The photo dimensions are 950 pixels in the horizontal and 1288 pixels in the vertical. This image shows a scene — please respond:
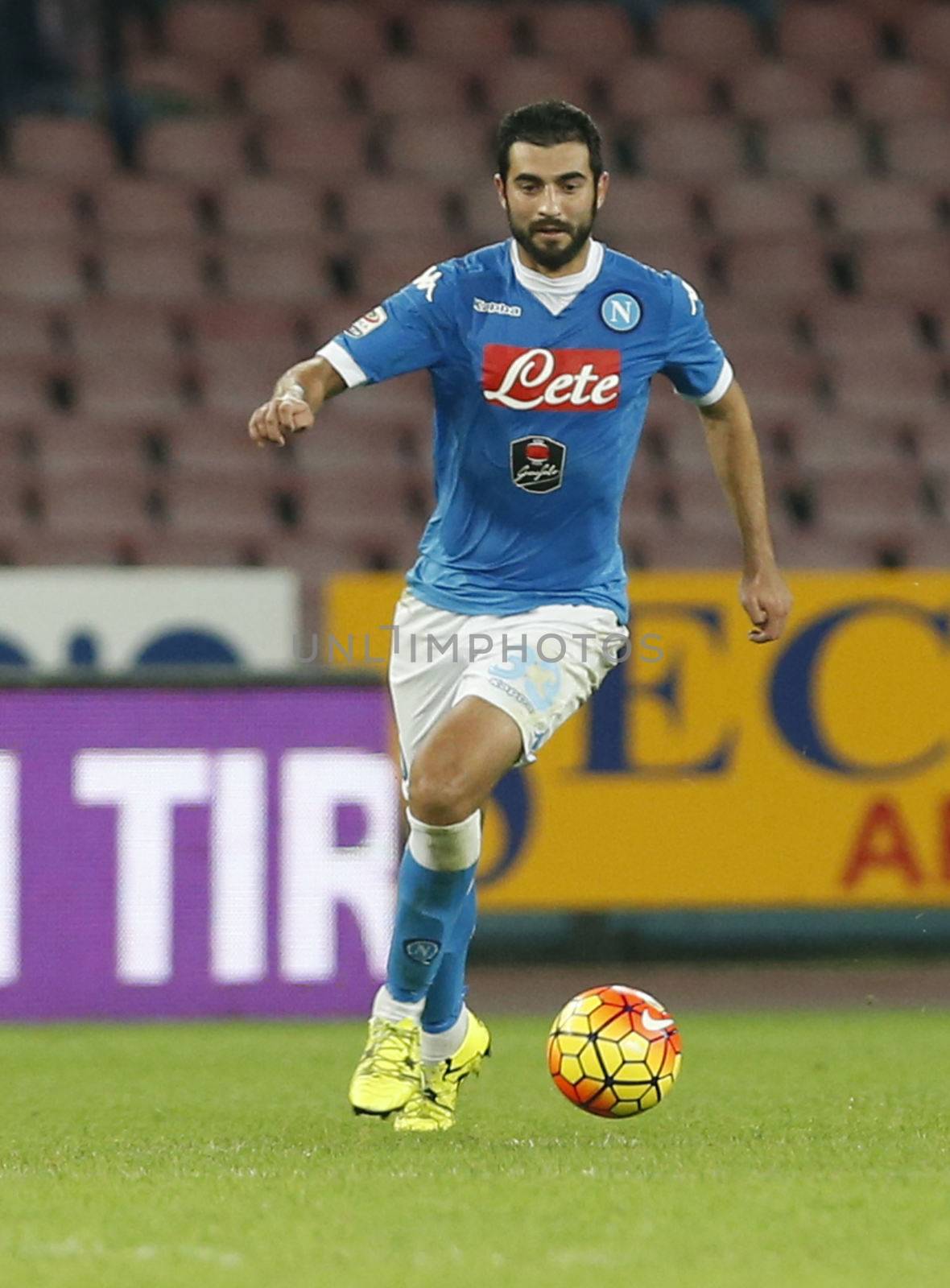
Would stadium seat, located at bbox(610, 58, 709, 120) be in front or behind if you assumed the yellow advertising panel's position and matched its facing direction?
behind

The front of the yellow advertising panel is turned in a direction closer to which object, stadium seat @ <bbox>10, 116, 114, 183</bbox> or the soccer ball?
the soccer ball

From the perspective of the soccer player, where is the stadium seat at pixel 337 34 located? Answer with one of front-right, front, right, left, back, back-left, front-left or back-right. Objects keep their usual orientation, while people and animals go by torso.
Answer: back

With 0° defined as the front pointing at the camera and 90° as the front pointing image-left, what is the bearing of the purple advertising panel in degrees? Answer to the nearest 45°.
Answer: approximately 0°

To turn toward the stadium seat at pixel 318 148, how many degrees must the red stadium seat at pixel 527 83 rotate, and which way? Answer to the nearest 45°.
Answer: approximately 90° to its right

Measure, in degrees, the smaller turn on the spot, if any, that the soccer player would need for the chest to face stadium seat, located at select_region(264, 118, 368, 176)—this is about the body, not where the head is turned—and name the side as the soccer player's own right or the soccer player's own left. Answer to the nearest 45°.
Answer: approximately 180°

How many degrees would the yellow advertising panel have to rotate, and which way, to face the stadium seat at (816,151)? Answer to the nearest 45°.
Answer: approximately 180°
